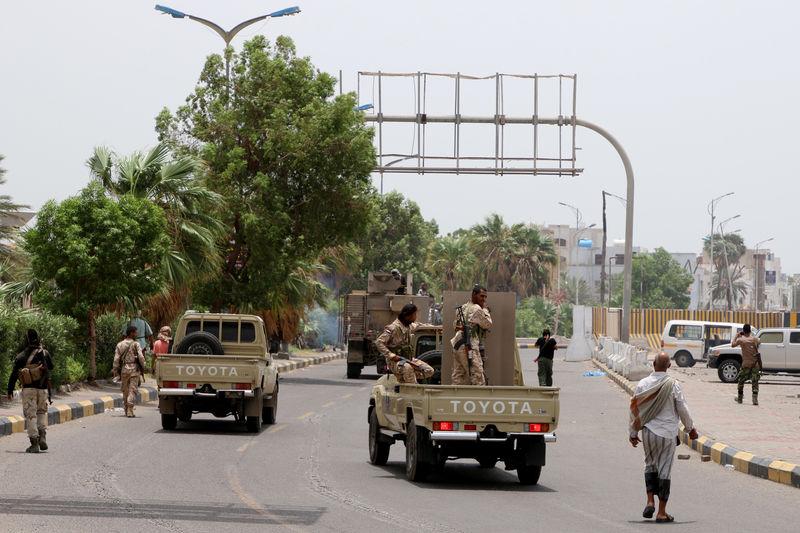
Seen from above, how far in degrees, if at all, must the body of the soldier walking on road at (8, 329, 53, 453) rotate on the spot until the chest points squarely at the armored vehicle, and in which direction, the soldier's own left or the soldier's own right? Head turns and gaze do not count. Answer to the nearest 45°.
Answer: approximately 45° to the soldier's own right

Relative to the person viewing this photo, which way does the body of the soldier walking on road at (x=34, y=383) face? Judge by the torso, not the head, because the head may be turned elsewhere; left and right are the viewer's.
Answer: facing away from the viewer

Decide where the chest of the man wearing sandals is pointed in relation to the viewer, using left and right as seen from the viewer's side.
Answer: facing away from the viewer

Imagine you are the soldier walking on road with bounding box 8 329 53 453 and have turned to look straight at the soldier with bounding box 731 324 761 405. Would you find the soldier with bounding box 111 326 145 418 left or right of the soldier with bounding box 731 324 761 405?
left

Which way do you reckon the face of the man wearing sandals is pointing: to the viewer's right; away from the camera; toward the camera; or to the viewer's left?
away from the camera

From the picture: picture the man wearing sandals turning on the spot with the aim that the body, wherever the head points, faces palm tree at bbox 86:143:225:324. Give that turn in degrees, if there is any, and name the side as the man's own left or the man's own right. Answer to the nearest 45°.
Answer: approximately 45° to the man's own left

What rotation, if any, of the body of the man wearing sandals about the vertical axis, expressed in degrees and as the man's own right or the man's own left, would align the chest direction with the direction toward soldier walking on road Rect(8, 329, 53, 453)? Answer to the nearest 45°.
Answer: approximately 90° to the man's own left

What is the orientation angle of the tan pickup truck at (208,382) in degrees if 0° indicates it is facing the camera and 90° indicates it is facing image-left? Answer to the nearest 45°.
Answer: approximately 180°

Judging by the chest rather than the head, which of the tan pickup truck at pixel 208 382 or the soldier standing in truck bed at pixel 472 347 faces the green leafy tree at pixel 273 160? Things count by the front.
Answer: the tan pickup truck

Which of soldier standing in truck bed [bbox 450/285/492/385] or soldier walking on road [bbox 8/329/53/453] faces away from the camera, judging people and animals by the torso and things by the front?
the soldier walking on road

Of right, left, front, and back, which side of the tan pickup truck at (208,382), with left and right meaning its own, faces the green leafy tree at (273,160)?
front

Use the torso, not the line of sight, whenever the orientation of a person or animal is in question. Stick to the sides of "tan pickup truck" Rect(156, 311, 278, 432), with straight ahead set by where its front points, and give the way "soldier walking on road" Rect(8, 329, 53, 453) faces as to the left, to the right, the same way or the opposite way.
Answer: the same way
